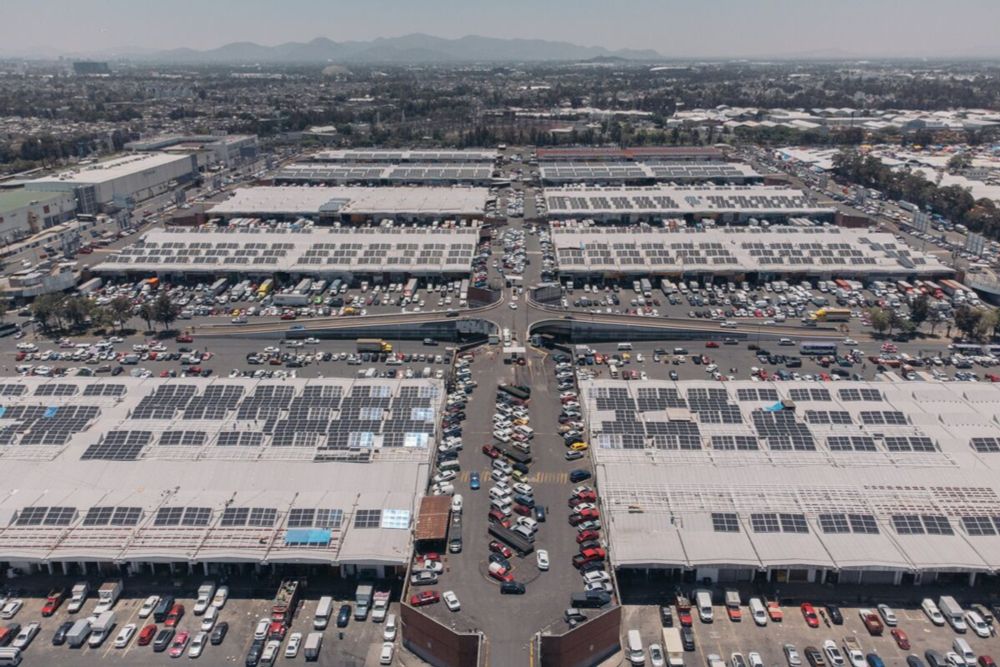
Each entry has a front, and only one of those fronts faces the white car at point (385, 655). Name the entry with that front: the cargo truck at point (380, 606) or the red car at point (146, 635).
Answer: the cargo truck

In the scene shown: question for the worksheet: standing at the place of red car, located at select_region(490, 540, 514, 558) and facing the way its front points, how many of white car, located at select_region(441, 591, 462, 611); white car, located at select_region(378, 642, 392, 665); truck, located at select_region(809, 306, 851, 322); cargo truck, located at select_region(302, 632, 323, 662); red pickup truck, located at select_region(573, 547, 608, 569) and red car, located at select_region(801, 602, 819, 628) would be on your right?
3

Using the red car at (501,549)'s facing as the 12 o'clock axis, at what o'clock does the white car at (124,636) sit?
The white car is roughly at 4 o'clock from the red car.

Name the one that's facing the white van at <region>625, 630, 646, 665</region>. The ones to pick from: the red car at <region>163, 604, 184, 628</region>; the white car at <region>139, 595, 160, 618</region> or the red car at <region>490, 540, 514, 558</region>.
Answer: the red car at <region>490, 540, 514, 558</region>
